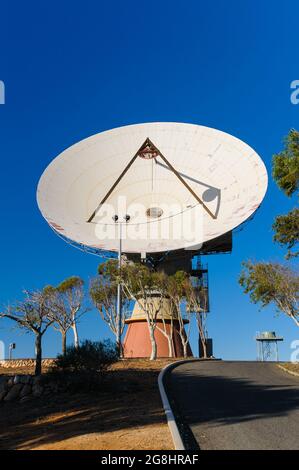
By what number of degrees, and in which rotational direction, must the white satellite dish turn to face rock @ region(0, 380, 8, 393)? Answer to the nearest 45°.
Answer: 0° — it already faces it

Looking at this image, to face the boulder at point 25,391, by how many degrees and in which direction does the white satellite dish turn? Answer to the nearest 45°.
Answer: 0° — it already faces it

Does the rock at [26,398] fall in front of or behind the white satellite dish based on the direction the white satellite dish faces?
in front

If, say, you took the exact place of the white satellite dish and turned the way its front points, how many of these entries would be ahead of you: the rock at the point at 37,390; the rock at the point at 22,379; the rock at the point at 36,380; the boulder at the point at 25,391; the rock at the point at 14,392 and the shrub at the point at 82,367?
6

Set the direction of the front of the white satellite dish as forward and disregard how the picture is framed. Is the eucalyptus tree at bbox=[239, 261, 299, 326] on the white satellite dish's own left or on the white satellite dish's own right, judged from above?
on the white satellite dish's own left

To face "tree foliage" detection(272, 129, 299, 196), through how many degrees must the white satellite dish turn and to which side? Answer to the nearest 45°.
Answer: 0° — it already faces it

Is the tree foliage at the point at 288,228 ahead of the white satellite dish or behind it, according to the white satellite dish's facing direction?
ahead

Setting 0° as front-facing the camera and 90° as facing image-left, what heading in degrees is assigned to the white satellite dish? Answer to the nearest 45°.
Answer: approximately 0°

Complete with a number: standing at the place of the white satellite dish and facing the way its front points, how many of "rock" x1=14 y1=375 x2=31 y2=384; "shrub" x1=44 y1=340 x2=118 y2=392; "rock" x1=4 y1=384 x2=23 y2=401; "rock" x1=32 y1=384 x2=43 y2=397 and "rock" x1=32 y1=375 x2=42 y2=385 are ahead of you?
5

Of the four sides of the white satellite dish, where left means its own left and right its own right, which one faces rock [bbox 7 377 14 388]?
front

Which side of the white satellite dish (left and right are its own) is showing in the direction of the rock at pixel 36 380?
front

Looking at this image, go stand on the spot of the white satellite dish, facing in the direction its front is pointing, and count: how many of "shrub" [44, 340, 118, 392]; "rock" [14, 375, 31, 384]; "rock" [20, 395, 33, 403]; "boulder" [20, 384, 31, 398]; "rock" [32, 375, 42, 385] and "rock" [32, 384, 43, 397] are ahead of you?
6

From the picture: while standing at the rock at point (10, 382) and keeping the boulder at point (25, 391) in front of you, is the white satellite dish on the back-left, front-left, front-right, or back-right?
back-left

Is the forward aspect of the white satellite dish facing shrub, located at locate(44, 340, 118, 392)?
yes
